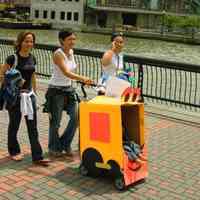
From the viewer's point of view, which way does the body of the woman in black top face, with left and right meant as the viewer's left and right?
facing the viewer and to the right of the viewer

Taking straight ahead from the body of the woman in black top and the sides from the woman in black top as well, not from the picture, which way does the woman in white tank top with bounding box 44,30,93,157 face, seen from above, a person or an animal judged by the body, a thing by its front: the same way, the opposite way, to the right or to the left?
the same way

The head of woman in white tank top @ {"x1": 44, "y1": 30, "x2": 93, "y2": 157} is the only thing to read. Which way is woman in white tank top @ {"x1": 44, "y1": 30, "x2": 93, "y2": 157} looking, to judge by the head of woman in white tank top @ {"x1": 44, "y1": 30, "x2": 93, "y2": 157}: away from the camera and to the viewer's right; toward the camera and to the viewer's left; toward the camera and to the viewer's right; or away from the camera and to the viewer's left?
toward the camera and to the viewer's right

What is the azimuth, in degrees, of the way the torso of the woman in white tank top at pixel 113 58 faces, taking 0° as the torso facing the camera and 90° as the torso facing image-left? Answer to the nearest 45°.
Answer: approximately 315°

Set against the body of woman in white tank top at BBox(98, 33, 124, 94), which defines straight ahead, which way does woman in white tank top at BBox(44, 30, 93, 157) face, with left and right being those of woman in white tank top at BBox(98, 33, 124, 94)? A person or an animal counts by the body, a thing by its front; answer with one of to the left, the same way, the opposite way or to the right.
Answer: the same way

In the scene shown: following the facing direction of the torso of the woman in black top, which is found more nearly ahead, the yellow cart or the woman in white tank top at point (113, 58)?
the yellow cart

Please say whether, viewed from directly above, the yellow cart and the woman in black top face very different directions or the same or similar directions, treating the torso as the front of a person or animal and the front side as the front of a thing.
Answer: same or similar directions

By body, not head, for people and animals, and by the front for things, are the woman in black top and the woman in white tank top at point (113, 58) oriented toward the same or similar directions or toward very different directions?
same or similar directions

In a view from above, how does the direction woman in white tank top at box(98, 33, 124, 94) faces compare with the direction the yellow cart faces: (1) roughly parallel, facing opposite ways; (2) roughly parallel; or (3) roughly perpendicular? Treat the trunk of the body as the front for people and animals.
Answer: roughly parallel

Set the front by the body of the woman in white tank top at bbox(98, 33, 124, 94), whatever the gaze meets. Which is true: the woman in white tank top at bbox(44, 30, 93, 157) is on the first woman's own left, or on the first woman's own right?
on the first woman's own right

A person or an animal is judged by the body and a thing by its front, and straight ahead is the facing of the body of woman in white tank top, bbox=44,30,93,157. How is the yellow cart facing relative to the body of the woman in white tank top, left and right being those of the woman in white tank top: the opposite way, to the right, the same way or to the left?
the same way

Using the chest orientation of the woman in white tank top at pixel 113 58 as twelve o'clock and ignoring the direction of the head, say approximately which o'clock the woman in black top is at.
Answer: The woman in black top is roughly at 3 o'clock from the woman in white tank top.

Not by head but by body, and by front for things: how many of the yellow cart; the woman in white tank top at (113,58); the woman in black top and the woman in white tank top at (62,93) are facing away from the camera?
0

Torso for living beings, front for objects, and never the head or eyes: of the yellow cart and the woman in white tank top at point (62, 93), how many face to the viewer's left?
0

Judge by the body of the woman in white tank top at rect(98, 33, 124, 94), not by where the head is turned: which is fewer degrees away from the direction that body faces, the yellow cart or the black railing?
the yellow cart

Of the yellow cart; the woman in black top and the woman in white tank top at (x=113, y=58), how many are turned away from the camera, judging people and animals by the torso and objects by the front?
0

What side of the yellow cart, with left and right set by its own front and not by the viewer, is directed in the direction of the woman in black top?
back
